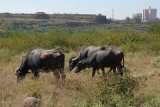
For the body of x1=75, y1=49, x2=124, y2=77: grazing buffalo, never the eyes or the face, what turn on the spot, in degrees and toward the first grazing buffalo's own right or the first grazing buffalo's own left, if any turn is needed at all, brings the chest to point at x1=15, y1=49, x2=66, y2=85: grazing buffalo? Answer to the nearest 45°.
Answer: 0° — it already faces it

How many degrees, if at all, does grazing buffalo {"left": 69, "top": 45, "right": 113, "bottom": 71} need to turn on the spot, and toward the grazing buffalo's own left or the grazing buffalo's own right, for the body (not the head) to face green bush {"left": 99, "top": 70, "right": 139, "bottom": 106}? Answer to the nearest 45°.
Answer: approximately 90° to the grazing buffalo's own left

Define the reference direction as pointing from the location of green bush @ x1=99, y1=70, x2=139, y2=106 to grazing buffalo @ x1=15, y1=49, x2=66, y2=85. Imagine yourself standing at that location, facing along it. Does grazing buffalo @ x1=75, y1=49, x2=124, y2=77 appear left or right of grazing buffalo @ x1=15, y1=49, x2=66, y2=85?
right

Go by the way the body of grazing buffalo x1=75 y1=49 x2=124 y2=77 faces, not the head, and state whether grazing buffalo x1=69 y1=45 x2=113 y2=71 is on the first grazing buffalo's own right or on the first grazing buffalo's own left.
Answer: on the first grazing buffalo's own right

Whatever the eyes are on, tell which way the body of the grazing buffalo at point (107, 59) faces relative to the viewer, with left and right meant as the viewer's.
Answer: facing to the left of the viewer

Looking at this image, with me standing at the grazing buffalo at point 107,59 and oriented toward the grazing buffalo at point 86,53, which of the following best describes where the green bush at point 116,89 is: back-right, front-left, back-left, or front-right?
back-left

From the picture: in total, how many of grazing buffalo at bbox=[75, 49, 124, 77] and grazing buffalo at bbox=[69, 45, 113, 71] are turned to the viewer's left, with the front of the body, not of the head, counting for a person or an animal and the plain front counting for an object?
2

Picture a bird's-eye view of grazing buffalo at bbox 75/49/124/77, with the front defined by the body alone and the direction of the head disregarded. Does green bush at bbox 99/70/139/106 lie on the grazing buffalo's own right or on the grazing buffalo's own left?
on the grazing buffalo's own left

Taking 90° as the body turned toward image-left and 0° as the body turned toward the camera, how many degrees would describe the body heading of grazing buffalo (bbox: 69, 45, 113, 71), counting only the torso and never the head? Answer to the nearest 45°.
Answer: approximately 90°
